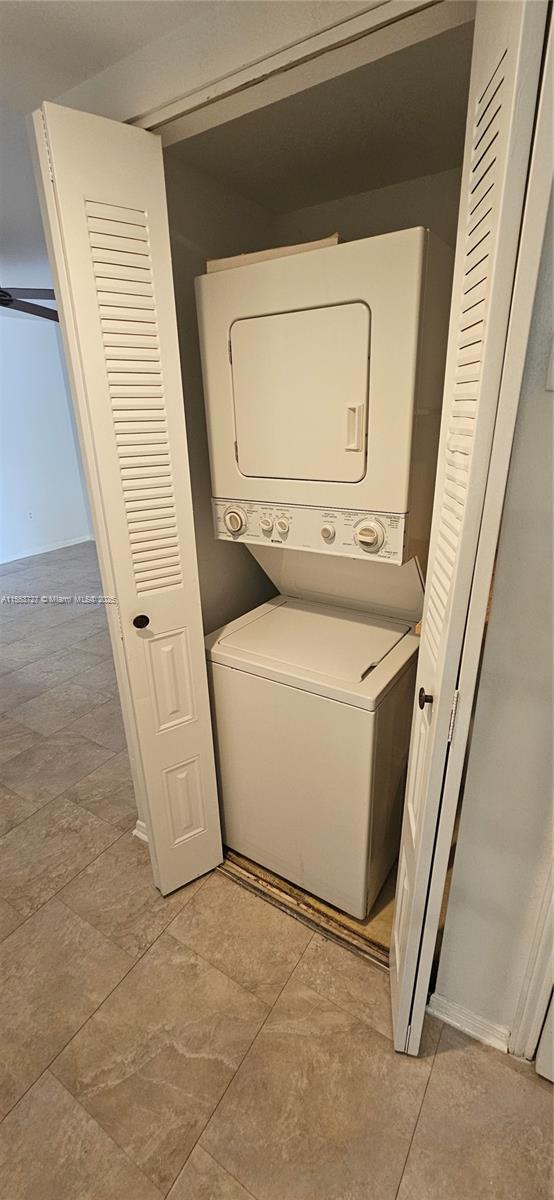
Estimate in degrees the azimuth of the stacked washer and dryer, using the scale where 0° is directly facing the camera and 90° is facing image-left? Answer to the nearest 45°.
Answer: approximately 45°

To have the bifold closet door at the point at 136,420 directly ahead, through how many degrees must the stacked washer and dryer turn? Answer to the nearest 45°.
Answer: approximately 45° to its right

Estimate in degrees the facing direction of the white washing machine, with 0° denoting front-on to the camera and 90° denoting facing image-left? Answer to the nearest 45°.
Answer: approximately 45°
